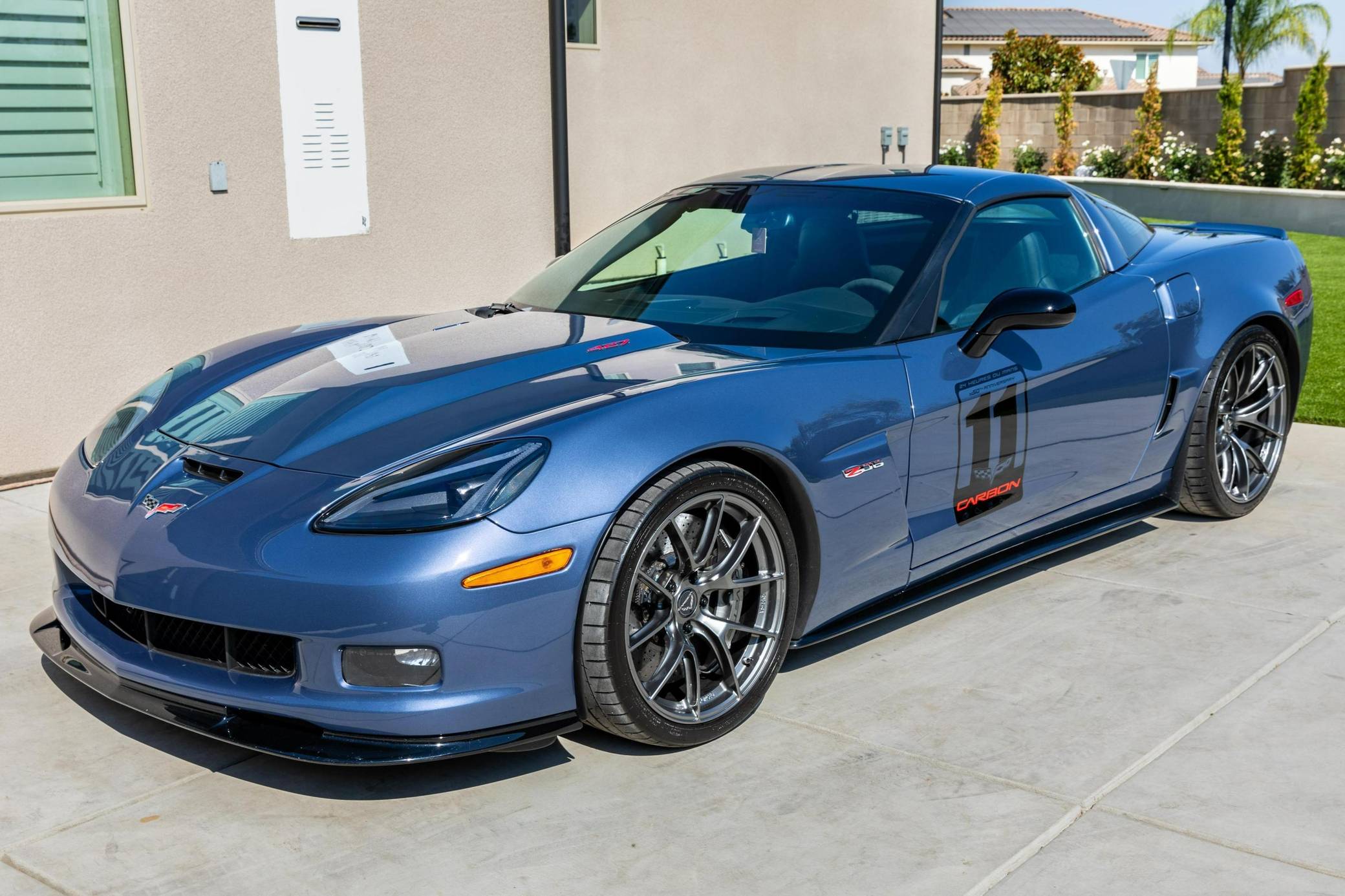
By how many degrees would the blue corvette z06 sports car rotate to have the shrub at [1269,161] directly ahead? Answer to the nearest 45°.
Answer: approximately 180°

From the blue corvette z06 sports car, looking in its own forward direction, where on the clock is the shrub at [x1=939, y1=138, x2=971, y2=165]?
The shrub is roughly at 5 o'clock from the blue corvette z06 sports car.

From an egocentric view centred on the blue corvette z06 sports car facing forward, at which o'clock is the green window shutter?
The green window shutter is roughly at 3 o'clock from the blue corvette z06 sports car.

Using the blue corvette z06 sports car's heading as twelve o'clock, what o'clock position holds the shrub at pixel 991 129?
The shrub is roughly at 5 o'clock from the blue corvette z06 sports car.

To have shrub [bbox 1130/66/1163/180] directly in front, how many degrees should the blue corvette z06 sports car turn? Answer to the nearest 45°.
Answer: approximately 135° to its right

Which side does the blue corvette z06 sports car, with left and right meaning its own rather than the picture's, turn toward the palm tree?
back

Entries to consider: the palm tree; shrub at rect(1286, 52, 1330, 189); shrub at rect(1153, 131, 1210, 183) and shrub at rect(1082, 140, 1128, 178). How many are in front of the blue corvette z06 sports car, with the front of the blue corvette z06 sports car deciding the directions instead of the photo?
0

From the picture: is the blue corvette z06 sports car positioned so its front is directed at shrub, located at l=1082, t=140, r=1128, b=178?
no

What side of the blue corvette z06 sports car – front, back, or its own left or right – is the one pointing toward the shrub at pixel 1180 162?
back

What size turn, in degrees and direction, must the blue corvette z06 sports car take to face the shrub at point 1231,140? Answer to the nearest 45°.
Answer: approximately 180°
